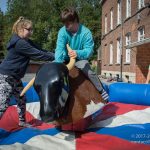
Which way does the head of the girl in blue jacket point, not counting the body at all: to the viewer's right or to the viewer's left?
to the viewer's right

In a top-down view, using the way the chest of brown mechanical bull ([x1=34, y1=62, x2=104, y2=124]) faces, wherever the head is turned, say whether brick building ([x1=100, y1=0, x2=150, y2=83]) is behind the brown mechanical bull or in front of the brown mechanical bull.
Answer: behind

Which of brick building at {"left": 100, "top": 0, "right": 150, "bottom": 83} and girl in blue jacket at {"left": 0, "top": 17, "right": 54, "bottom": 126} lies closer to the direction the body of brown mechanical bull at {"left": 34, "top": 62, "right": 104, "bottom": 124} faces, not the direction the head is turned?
the girl in blue jacket

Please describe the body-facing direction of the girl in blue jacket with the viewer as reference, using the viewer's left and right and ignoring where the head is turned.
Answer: facing to the right of the viewer

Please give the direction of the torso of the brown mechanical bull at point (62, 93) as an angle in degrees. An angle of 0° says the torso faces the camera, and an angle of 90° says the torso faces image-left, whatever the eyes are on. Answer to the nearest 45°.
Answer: approximately 45°

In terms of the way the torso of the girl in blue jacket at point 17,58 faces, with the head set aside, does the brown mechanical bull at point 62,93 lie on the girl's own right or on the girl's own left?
on the girl's own right

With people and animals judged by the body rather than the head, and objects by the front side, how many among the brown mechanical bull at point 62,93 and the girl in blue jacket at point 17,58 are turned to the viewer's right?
1
